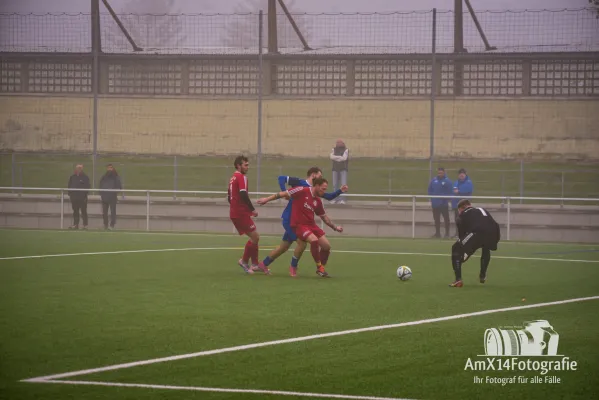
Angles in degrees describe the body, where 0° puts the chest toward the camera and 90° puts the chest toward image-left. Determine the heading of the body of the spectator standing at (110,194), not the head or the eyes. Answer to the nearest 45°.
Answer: approximately 0°

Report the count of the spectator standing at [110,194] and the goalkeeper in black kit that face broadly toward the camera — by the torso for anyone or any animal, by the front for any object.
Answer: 1

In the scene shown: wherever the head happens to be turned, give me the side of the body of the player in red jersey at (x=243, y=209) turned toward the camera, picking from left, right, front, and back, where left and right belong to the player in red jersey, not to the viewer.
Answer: right

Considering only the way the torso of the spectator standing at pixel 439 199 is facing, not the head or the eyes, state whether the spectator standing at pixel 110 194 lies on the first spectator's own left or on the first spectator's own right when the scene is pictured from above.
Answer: on the first spectator's own right

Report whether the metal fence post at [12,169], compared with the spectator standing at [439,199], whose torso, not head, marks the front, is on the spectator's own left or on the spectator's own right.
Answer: on the spectator's own right

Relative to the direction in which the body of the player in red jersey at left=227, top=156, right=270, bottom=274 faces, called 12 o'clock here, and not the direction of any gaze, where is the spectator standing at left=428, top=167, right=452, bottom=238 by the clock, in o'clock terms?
The spectator standing is roughly at 10 o'clock from the player in red jersey.

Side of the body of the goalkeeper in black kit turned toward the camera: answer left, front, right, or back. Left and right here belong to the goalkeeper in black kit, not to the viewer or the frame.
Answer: left

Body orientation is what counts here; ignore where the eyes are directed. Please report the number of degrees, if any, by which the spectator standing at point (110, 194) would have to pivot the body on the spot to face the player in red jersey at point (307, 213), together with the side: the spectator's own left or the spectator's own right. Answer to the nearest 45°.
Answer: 0° — they already face them
